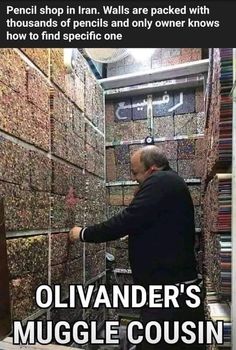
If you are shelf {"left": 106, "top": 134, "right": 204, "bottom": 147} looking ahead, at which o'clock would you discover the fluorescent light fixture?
The fluorescent light fixture is roughly at 12 o'clock from the shelf.

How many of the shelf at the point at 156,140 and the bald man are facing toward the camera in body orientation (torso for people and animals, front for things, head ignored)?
1

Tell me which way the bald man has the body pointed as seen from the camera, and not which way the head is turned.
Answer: to the viewer's left

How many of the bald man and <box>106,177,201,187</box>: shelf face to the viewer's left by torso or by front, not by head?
1

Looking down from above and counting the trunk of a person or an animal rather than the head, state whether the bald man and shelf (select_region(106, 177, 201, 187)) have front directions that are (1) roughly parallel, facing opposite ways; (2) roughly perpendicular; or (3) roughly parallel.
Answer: roughly perpendicular

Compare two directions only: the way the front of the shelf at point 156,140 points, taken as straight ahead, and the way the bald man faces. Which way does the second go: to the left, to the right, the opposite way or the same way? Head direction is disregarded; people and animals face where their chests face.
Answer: to the right
